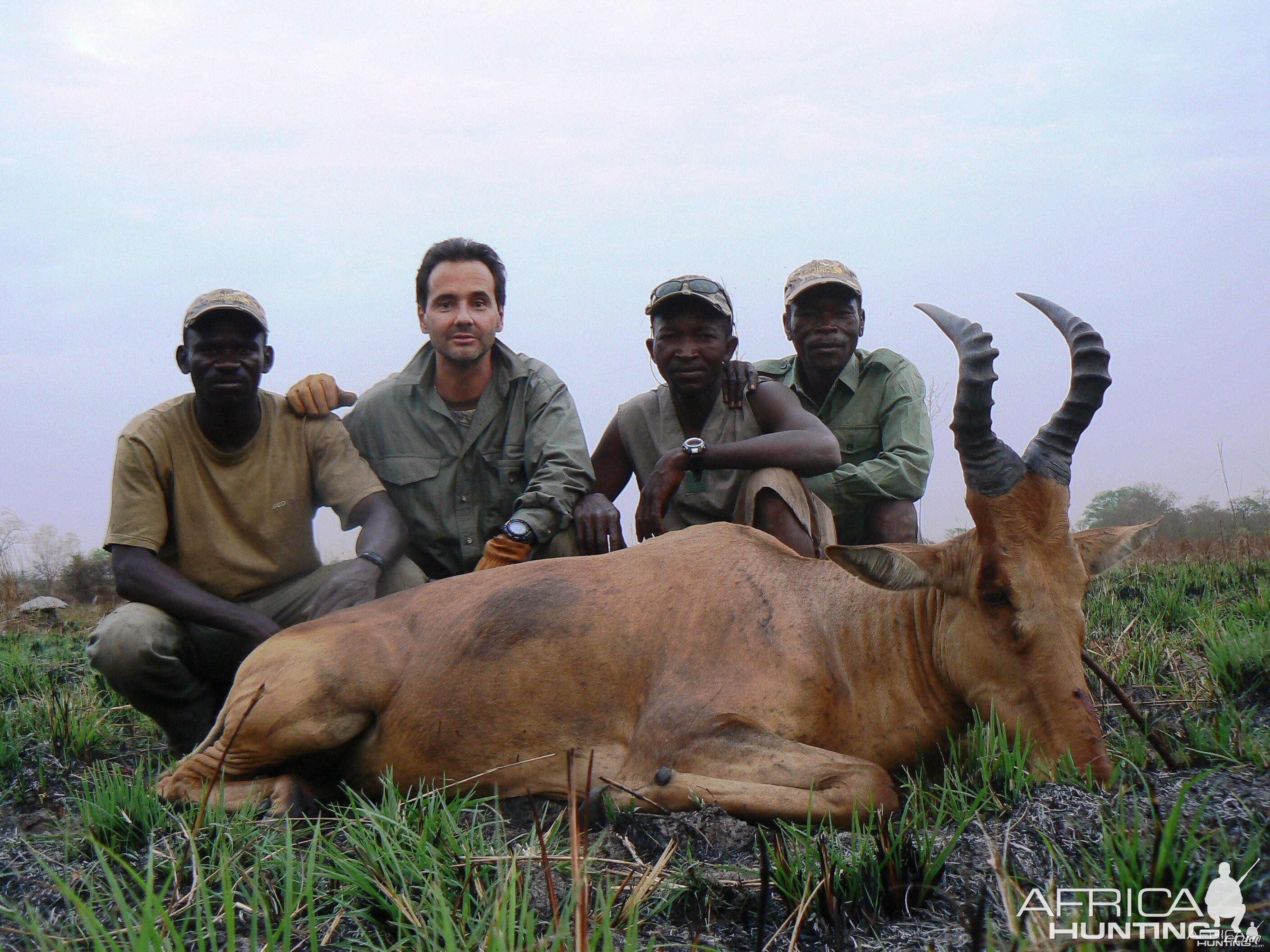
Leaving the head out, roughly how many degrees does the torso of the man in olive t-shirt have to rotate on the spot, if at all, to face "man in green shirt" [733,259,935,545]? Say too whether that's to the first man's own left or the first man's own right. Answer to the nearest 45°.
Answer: approximately 90° to the first man's own left

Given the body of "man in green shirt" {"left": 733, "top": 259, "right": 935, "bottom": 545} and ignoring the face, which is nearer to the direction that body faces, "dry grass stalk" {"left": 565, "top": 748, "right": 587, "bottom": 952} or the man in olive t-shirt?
the dry grass stalk

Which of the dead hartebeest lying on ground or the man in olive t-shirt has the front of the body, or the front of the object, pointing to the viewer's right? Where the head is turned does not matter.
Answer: the dead hartebeest lying on ground

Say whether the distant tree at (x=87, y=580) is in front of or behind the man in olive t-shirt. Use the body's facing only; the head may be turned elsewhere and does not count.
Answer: behind

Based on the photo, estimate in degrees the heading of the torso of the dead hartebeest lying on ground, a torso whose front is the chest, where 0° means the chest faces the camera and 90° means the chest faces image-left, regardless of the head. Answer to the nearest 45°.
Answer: approximately 270°

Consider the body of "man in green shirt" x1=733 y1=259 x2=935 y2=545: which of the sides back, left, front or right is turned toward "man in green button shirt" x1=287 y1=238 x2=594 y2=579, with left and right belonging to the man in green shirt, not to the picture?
right

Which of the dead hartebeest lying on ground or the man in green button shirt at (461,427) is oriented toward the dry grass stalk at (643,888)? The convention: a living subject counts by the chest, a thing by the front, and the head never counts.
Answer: the man in green button shirt

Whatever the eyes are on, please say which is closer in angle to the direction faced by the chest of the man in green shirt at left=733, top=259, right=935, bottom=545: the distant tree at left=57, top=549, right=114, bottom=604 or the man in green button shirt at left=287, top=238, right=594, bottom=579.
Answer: the man in green button shirt

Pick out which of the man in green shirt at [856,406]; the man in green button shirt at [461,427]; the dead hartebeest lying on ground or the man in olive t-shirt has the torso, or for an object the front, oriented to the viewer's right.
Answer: the dead hartebeest lying on ground

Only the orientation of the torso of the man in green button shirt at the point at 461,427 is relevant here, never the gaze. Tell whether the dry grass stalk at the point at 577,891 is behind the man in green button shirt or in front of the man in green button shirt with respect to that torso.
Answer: in front

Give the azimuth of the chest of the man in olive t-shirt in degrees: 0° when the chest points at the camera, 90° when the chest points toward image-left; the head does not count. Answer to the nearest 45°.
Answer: approximately 0°

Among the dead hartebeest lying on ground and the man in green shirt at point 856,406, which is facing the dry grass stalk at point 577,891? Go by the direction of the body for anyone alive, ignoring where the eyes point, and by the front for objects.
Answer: the man in green shirt

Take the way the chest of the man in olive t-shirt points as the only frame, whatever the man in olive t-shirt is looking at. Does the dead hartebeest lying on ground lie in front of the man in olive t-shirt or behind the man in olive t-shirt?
in front
